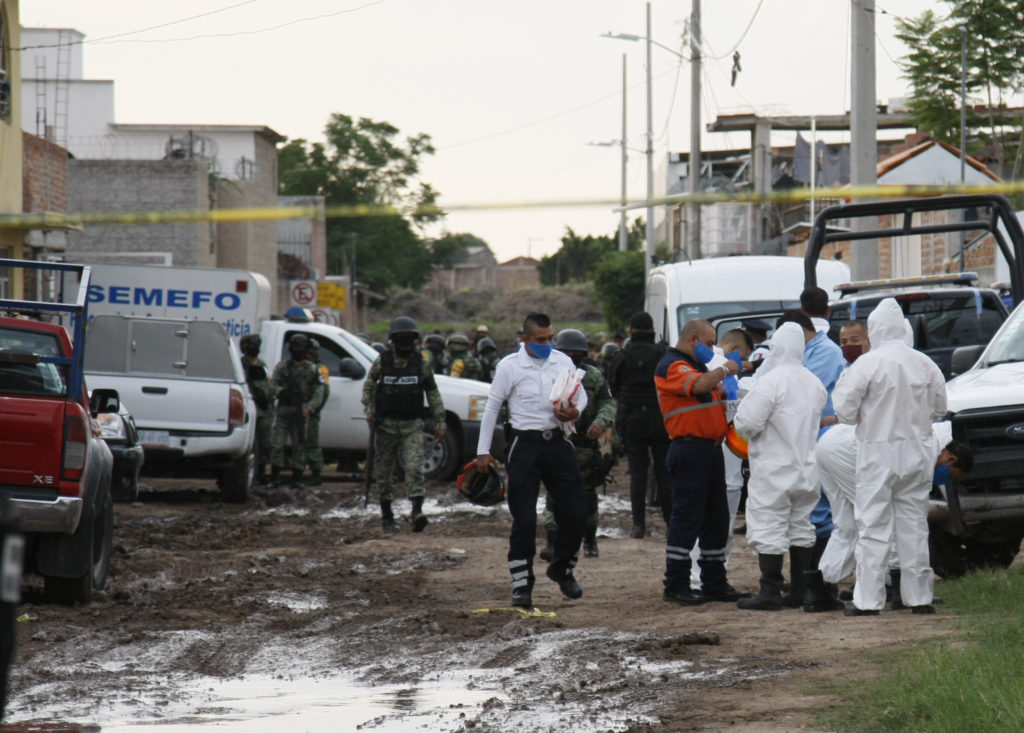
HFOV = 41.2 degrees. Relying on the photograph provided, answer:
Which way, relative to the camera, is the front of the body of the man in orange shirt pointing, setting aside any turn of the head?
to the viewer's right

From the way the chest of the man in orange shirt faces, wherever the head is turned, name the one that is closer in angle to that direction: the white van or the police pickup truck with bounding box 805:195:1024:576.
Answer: the police pickup truck

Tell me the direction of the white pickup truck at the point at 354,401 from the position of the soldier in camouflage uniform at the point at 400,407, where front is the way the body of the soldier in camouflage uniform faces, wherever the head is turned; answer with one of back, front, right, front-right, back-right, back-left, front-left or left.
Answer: back

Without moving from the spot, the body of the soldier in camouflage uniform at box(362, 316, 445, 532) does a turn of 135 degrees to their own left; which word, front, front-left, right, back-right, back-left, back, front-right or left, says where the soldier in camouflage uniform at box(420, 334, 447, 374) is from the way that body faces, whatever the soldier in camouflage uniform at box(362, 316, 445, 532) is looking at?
front-left

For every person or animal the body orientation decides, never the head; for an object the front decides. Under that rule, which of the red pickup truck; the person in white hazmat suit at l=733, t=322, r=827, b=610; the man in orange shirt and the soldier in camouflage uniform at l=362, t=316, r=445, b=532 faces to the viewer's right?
the man in orange shirt

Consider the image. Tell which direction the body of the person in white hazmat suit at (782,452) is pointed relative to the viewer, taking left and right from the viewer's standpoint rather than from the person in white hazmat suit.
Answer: facing away from the viewer and to the left of the viewer

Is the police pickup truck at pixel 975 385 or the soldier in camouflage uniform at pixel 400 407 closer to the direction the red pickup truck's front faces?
the soldier in camouflage uniform

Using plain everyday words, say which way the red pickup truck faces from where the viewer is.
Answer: facing away from the viewer
